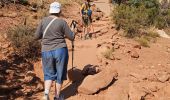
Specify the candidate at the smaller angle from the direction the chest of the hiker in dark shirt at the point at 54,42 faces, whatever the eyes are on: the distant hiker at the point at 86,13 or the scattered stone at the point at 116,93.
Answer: the distant hiker

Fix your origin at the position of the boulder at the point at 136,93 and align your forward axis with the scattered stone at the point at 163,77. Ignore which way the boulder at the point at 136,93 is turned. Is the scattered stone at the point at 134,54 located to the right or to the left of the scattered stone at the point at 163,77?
left

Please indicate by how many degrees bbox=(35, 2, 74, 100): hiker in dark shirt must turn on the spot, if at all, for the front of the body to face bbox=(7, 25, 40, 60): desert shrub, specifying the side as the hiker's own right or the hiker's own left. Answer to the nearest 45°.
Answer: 0° — they already face it

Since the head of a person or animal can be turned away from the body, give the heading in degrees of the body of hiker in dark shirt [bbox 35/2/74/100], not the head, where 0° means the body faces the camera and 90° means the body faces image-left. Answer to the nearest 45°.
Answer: approximately 180°
